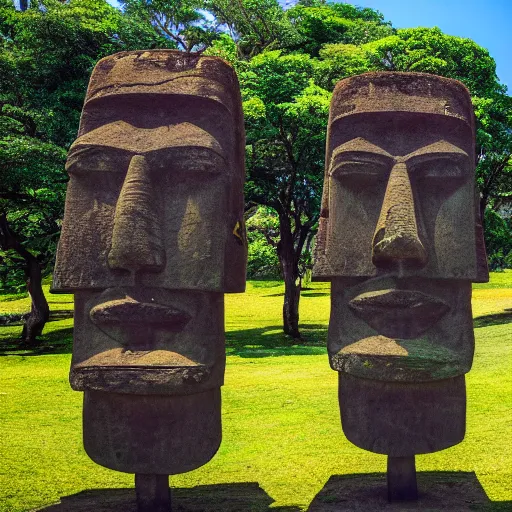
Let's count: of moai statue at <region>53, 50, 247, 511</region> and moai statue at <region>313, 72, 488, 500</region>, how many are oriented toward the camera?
2

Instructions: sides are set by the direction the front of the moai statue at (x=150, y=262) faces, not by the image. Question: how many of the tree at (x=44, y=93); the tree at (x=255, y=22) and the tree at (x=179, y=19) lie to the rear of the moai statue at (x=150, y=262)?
3

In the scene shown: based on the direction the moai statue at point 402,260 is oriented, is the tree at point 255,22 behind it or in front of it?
behind

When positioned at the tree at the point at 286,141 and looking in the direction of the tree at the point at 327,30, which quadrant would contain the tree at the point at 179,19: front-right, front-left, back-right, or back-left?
front-left

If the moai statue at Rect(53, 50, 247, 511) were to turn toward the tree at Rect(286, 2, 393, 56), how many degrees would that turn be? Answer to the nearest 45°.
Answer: approximately 180°

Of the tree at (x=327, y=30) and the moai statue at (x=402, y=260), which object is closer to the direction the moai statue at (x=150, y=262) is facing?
the moai statue

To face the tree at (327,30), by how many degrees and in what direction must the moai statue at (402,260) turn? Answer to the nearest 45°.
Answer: approximately 180°

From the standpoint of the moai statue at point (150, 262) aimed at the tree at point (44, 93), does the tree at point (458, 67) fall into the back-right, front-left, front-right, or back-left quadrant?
front-right

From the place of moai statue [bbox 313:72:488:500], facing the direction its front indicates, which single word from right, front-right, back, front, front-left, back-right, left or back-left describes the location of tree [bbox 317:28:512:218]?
back

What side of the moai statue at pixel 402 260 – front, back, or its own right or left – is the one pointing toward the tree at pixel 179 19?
back

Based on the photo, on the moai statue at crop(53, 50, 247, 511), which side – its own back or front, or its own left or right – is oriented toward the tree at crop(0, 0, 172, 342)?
back

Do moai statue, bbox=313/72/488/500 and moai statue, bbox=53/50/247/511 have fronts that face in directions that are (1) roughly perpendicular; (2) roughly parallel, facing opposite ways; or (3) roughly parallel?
roughly parallel

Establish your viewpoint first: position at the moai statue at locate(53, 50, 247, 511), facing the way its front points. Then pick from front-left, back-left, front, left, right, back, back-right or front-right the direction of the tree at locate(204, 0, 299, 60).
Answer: back

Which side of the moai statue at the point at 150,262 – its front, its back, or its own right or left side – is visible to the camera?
front
